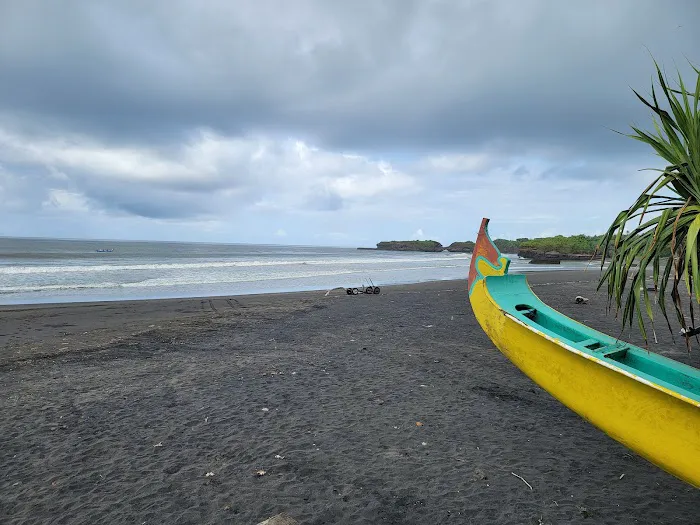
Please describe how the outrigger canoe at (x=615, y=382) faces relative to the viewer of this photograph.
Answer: facing away from the viewer and to the left of the viewer

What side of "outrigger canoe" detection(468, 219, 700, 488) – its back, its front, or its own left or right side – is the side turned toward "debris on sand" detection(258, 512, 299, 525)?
left
